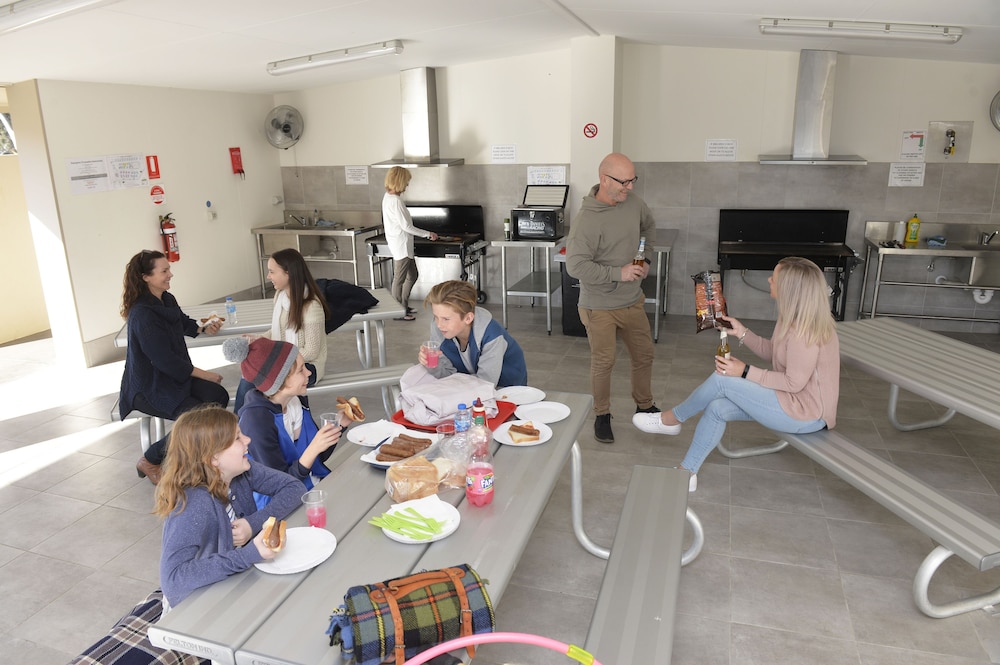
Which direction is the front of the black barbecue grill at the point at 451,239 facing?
toward the camera

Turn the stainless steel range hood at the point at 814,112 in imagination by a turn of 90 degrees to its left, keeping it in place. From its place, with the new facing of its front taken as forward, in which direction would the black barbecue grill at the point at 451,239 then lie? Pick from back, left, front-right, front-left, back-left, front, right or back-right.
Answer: back

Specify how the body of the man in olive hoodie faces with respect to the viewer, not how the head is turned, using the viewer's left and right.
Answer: facing the viewer and to the right of the viewer

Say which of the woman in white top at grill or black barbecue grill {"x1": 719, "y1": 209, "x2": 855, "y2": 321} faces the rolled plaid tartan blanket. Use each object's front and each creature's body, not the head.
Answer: the black barbecue grill

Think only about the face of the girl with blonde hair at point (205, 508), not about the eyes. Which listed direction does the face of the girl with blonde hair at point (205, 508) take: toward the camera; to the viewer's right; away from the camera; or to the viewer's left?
to the viewer's right

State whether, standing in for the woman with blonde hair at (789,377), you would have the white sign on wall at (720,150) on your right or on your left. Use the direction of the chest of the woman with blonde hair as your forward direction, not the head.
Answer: on your right

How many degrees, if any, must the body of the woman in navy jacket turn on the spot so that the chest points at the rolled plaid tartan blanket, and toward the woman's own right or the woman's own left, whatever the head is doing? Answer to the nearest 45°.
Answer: approximately 90° to the woman's own right

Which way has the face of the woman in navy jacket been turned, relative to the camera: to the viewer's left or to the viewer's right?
to the viewer's right

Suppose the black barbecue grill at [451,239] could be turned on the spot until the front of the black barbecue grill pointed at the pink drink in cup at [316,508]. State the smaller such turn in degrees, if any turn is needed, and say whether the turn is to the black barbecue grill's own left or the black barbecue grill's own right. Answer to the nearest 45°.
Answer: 0° — it already faces it

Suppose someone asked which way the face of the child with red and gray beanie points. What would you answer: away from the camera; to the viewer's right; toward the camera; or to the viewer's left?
to the viewer's right

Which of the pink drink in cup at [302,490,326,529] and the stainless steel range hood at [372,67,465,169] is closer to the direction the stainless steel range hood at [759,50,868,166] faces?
the pink drink in cup

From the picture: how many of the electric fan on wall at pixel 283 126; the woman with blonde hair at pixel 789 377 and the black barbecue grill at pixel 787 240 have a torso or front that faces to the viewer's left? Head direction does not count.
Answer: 1

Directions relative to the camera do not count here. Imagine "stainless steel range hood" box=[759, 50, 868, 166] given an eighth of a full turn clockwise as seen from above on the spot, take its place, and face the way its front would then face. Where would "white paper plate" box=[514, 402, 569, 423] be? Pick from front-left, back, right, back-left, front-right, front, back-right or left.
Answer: front-left

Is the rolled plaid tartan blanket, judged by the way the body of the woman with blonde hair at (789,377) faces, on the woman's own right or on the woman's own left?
on the woman's own left

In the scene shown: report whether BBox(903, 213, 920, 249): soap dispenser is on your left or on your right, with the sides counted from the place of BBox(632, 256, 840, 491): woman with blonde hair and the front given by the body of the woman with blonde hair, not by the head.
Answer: on your right

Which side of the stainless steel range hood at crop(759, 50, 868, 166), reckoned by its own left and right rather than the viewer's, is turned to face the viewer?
front

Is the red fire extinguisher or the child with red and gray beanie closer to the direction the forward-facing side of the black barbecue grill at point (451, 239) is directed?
the child with red and gray beanie

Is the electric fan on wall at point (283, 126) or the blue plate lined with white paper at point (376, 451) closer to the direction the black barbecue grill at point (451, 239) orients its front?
the blue plate lined with white paper

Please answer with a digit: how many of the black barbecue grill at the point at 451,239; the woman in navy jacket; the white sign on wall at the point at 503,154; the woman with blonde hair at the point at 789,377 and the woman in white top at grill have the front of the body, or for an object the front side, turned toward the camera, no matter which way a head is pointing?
2
